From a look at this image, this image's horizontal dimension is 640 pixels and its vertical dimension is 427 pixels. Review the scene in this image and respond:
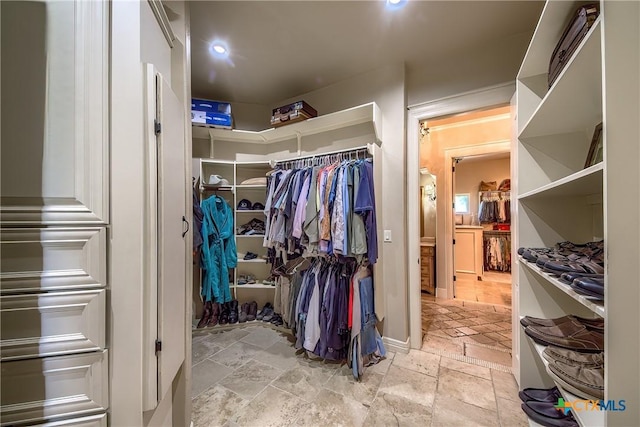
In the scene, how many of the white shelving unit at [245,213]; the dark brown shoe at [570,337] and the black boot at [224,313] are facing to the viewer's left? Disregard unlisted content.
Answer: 1

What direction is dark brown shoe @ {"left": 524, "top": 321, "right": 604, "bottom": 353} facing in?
to the viewer's left

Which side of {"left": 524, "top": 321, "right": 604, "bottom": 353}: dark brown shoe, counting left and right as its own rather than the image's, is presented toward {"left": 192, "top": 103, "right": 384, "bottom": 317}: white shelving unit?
front

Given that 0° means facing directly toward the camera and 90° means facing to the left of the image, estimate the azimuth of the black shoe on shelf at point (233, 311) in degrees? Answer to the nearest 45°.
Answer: approximately 0°

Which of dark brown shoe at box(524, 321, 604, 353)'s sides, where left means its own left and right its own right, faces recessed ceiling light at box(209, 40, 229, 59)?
front
